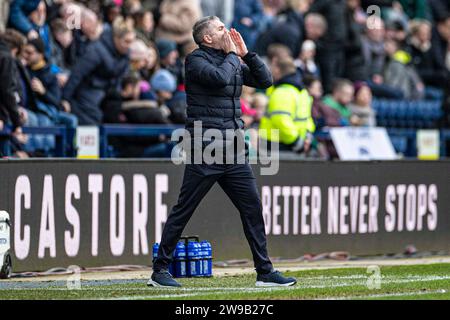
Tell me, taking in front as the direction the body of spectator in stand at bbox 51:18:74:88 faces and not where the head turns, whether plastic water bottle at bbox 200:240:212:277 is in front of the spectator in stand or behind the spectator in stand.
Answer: in front

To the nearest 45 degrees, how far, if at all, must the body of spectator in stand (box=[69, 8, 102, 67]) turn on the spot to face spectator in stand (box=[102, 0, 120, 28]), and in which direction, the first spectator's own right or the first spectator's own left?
approximately 90° to the first spectator's own left

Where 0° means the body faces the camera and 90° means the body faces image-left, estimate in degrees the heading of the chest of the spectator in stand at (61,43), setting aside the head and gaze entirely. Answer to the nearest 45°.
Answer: approximately 315°

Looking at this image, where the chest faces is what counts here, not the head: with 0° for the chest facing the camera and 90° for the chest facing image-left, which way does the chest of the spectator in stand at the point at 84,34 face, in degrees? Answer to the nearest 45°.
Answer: approximately 315°

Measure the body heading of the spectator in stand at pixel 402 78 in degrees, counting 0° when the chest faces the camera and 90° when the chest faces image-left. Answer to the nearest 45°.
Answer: approximately 315°

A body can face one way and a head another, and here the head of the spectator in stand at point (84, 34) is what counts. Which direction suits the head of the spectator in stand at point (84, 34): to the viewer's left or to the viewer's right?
to the viewer's right

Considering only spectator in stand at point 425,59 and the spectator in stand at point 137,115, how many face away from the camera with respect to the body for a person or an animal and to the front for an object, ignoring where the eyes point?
0
